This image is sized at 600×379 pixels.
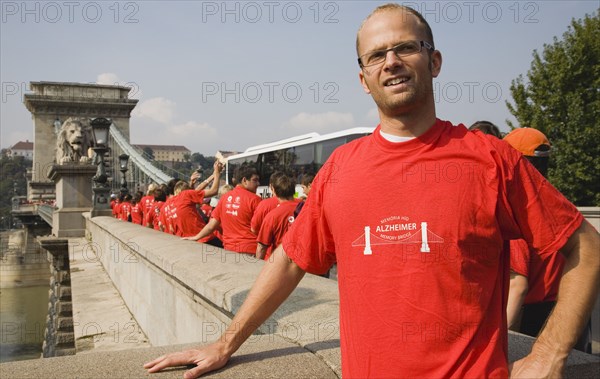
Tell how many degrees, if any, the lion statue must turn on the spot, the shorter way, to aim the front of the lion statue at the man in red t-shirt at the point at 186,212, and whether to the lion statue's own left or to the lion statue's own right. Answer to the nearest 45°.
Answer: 0° — it already faces them

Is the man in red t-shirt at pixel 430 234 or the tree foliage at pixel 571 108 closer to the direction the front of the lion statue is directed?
the man in red t-shirt

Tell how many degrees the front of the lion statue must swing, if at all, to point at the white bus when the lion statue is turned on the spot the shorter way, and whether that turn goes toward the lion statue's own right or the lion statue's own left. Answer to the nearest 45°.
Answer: approximately 90° to the lion statue's own left

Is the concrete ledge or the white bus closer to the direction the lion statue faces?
the concrete ledge

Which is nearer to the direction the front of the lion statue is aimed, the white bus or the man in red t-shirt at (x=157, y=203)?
the man in red t-shirt

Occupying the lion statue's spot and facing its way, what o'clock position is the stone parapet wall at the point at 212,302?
The stone parapet wall is roughly at 12 o'clock from the lion statue.

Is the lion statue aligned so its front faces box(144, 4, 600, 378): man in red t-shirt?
yes

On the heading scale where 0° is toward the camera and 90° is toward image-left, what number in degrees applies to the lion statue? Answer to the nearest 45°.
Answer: approximately 0°
